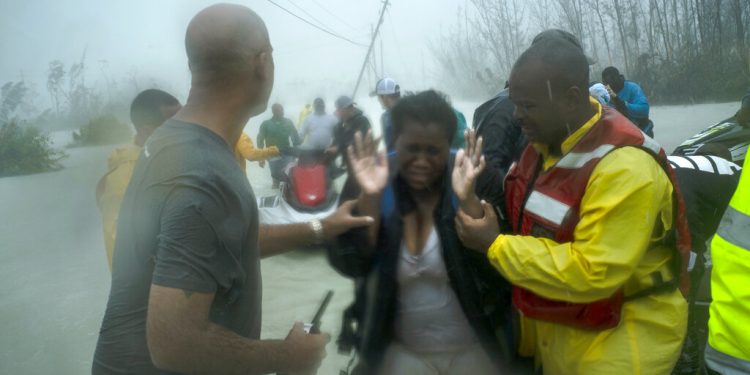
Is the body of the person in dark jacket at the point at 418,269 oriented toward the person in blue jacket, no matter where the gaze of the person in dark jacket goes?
no

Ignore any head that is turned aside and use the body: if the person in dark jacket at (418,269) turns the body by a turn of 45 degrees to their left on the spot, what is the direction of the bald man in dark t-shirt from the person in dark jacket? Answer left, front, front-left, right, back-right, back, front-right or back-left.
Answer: right

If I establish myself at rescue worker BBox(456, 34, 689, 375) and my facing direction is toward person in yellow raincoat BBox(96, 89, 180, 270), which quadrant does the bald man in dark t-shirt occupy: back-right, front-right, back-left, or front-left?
front-left

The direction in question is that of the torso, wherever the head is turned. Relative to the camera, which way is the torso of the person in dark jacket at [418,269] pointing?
toward the camera

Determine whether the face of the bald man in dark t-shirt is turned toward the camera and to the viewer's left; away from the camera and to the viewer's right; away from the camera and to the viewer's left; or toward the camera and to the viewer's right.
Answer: away from the camera and to the viewer's right

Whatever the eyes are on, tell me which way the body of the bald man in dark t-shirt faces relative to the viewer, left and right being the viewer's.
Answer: facing away from the viewer and to the right of the viewer

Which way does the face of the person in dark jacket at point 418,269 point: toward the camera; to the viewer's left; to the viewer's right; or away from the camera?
toward the camera

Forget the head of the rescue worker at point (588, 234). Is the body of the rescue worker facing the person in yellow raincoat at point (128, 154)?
no

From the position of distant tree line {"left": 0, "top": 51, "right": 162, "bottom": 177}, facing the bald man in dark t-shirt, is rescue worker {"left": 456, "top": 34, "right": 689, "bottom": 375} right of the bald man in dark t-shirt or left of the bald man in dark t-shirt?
left

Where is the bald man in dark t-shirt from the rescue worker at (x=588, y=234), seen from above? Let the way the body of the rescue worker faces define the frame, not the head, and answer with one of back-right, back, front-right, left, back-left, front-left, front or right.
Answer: front

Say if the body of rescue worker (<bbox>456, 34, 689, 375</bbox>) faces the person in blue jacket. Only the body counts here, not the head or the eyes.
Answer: no

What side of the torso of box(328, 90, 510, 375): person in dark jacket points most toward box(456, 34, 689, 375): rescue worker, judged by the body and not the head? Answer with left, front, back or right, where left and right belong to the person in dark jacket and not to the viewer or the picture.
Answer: left

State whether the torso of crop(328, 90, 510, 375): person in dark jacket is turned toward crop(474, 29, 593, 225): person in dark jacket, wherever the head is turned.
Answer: no

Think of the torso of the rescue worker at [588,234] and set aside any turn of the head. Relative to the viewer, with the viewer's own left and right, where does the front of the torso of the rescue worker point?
facing the viewer and to the left of the viewer

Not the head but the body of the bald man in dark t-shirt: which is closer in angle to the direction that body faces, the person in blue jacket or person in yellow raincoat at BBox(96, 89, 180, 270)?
the person in blue jacket
